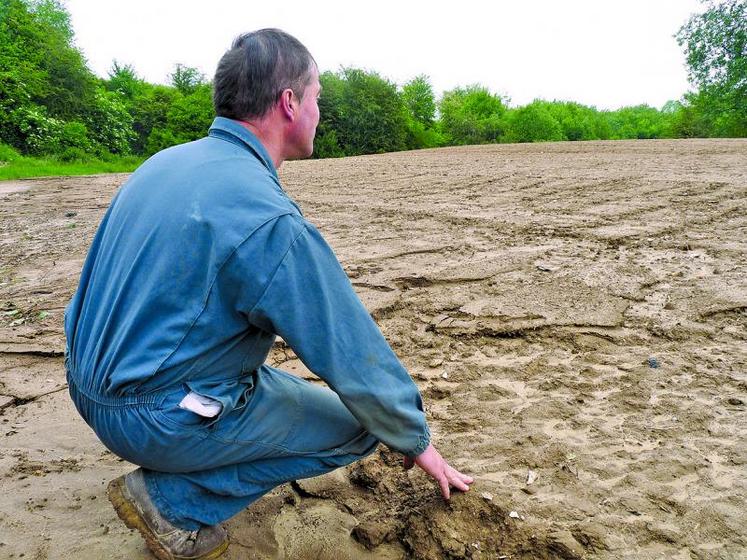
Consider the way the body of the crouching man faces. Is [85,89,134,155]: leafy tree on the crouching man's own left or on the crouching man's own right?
on the crouching man's own left

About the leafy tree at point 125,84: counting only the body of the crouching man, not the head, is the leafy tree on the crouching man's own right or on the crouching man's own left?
on the crouching man's own left

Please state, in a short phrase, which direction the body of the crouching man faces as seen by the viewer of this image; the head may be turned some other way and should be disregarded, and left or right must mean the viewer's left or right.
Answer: facing away from the viewer and to the right of the viewer

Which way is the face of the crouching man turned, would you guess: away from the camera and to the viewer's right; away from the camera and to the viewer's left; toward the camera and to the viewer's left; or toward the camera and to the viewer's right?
away from the camera and to the viewer's right

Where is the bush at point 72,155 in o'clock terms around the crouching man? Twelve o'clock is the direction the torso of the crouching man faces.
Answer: The bush is roughly at 10 o'clock from the crouching man.

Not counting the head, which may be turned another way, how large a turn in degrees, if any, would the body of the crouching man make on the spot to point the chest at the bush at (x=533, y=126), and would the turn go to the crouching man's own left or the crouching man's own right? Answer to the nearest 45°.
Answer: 0° — they already face it

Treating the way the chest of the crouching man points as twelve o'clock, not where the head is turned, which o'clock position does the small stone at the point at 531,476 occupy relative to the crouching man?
The small stone is roughly at 1 o'clock from the crouching man.

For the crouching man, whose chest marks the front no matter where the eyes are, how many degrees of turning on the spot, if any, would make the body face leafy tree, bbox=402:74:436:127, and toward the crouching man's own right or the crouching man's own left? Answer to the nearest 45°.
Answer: approximately 45° to the crouching man's own left

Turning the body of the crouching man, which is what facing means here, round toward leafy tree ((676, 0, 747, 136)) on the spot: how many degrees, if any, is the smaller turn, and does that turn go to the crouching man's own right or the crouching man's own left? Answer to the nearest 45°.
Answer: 0° — they already face it

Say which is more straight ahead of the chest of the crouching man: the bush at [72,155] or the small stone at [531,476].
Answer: the small stone

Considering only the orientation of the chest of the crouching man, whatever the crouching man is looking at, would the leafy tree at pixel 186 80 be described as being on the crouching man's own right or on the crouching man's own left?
on the crouching man's own left

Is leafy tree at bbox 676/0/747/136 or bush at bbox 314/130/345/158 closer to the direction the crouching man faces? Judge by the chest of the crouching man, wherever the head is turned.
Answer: the leafy tree
